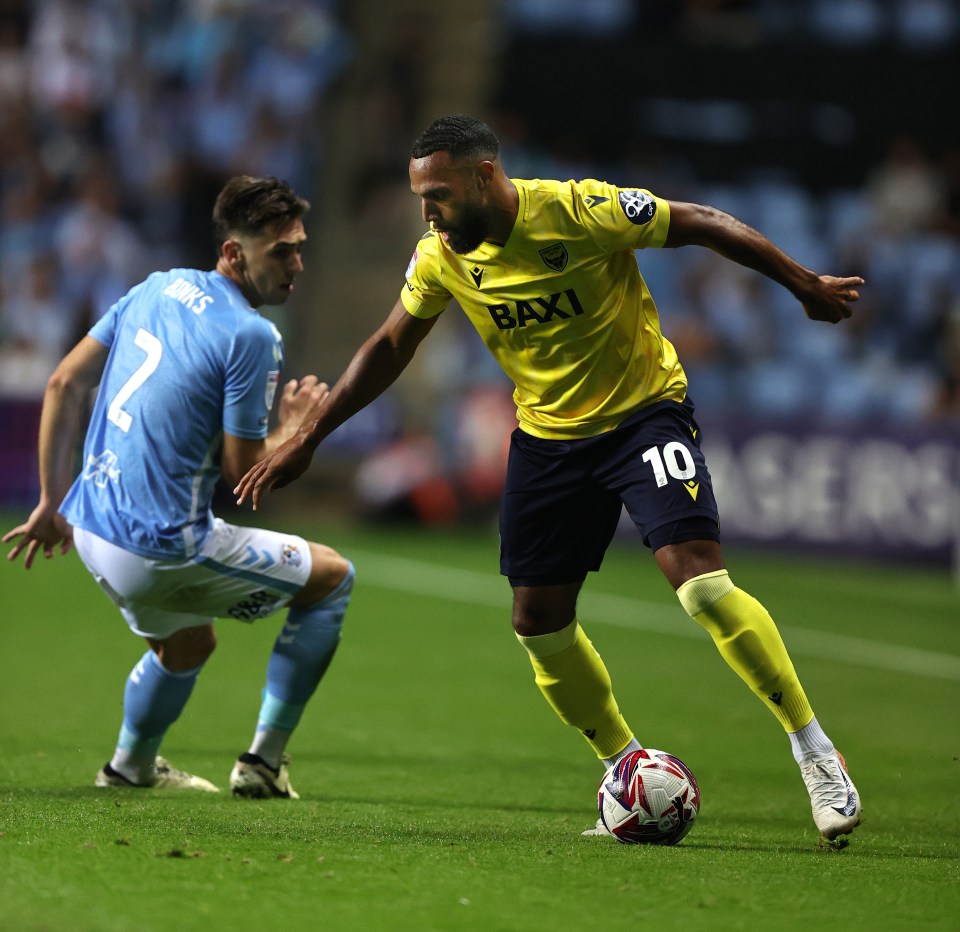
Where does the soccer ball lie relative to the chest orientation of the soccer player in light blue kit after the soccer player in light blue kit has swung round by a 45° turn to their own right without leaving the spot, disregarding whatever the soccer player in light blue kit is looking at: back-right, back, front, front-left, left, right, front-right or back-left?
front-right

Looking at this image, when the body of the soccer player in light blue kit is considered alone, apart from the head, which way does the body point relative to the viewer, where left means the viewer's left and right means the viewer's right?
facing away from the viewer and to the right of the viewer

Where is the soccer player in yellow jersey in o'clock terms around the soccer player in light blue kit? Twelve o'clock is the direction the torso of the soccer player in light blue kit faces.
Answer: The soccer player in yellow jersey is roughly at 2 o'clock from the soccer player in light blue kit.
